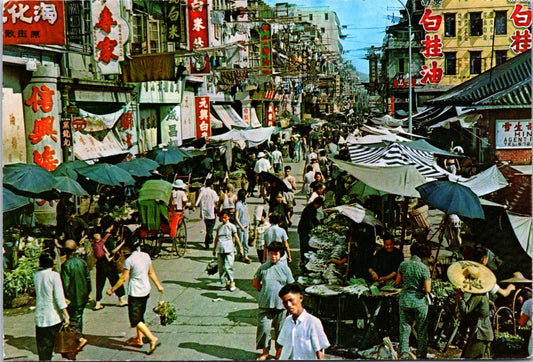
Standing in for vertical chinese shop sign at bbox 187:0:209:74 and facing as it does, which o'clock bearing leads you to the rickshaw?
The rickshaw is roughly at 12 o'clock from the vertical chinese shop sign.

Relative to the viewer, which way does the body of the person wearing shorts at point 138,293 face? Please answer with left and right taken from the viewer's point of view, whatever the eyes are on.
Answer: facing away from the viewer and to the left of the viewer

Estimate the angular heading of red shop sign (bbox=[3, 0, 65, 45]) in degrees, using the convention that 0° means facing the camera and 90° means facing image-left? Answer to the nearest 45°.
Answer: approximately 0°

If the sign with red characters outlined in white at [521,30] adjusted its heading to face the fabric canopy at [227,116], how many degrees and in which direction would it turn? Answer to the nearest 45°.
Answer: approximately 90° to its right

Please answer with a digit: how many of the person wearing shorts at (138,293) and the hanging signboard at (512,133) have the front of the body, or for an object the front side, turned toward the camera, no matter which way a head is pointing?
1

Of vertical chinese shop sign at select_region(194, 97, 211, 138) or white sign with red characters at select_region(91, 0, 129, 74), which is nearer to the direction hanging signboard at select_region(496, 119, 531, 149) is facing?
the white sign with red characters

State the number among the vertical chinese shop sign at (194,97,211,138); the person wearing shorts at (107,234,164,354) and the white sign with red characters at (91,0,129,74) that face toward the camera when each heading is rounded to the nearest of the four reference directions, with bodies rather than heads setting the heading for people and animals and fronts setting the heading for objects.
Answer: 2

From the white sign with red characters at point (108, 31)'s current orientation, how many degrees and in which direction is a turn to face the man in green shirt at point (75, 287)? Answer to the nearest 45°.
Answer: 0° — it already faces them

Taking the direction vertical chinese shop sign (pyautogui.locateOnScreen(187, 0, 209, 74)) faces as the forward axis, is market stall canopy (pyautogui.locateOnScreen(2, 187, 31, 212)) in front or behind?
in front
